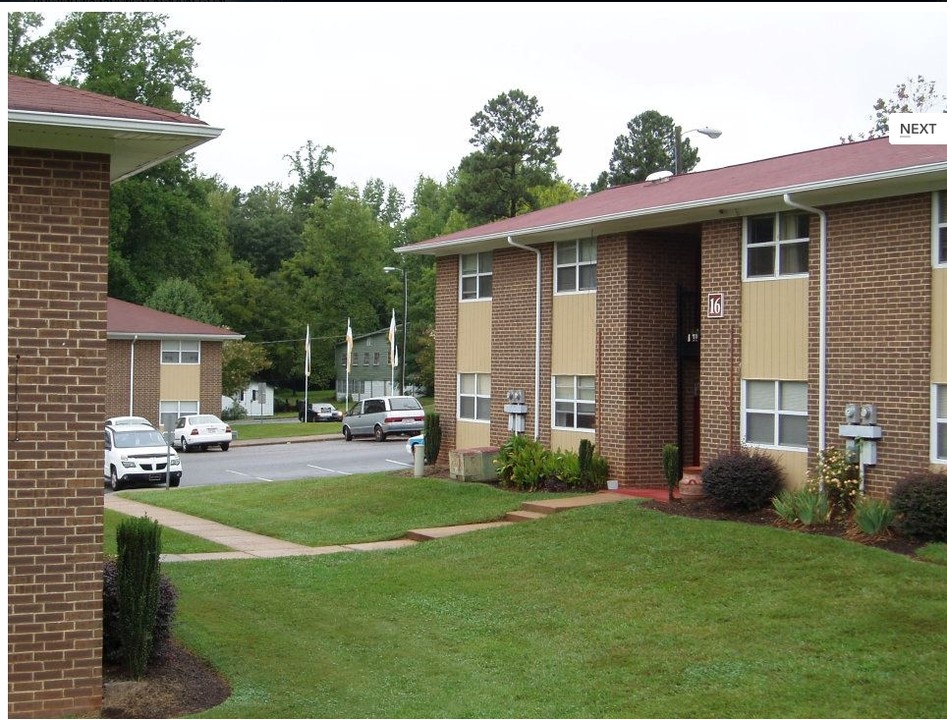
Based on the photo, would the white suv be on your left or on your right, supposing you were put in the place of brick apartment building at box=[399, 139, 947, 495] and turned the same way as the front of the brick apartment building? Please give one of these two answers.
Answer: on your right

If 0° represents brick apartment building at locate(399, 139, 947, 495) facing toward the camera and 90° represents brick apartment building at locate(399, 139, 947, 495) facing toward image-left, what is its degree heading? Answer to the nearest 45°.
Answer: approximately 45°

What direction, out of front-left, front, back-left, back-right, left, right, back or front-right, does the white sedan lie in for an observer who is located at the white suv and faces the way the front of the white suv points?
back-left

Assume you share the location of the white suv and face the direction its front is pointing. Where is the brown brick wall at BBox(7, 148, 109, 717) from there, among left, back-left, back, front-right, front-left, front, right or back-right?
front-right

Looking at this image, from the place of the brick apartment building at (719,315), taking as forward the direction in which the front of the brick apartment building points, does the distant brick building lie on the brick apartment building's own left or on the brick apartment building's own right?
on the brick apartment building's own right

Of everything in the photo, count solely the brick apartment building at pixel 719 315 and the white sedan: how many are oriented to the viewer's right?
0

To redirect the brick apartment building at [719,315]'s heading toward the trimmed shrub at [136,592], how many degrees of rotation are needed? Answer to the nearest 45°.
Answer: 0° — it already faces it

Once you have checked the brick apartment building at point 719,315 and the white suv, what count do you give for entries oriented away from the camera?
0

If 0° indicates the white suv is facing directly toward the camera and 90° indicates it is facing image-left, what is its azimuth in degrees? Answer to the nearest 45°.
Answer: approximately 315°

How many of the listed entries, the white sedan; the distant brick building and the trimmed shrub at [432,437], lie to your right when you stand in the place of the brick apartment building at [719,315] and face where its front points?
3
